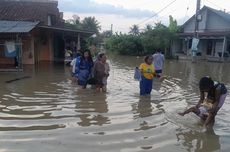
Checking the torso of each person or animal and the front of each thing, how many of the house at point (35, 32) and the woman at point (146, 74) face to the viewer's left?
0

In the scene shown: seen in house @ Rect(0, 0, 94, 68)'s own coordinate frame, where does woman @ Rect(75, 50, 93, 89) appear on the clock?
The woman is roughly at 1 o'clock from the house.

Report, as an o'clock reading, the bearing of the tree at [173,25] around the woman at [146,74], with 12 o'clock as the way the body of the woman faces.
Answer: The tree is roughly at 6 o'clock from the woman.

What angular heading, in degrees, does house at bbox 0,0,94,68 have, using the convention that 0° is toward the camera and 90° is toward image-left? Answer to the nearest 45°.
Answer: approximately 315°

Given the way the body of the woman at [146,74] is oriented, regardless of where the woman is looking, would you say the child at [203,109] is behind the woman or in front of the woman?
in front

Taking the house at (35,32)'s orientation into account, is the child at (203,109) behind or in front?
in front

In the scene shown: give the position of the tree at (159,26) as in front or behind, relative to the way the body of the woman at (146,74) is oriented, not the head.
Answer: behind

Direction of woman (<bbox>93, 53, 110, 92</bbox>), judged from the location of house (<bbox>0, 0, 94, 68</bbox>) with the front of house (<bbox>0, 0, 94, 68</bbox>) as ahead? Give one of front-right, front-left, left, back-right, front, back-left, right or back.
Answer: front-right

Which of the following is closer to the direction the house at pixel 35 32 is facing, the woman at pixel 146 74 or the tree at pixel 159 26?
the woman

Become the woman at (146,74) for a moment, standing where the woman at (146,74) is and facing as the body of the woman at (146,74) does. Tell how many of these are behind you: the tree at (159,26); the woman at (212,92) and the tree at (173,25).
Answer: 2
